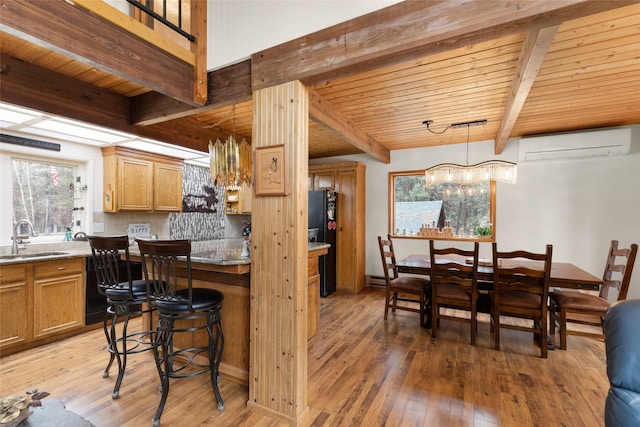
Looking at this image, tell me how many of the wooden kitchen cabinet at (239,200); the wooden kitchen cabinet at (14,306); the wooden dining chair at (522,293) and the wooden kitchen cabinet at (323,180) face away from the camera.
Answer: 1

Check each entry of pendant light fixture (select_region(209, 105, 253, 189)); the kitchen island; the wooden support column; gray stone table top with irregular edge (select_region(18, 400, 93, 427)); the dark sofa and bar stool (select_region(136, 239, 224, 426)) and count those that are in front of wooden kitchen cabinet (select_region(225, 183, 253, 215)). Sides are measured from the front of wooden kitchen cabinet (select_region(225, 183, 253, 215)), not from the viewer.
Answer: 6

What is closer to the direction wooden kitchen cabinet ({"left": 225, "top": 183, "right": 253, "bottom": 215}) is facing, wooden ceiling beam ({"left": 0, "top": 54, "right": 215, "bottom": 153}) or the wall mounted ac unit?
the wooden ceiling beam

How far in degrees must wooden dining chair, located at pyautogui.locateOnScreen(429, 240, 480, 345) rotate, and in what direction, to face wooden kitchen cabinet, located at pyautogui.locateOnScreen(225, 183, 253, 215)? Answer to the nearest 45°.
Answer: approximately 90° to its left

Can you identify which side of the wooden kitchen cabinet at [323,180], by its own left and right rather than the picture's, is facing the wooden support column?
front

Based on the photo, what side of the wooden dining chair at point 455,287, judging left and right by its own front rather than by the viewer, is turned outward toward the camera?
back

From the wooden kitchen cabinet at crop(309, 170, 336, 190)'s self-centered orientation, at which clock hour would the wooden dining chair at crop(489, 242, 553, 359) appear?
The wooden dining chair is roughly at 11 o'clock from the wooden kitchen cabinet.

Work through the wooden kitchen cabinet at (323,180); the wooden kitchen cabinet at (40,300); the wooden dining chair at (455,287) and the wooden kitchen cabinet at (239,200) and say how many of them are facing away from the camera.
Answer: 1

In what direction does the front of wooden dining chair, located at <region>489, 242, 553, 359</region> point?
away from the camera

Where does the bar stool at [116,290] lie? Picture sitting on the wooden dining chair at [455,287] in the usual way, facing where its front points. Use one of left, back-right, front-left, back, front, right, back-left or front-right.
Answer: back-left

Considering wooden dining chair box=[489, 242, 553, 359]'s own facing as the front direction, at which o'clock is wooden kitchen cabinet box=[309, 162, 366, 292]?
The wooden kitchen cabinet is roughly at 10 o'clock from the wooden dining chair.

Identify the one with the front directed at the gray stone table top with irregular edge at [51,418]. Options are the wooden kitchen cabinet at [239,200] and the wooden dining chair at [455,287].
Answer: the wooden kitchen cabinet

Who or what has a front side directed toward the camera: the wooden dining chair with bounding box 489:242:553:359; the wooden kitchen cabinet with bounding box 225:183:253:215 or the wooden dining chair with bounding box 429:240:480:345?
the wooden kitchen cabinet

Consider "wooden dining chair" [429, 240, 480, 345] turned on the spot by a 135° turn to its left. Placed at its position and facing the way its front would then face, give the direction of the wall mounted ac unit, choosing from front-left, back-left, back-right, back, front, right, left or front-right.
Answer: back
